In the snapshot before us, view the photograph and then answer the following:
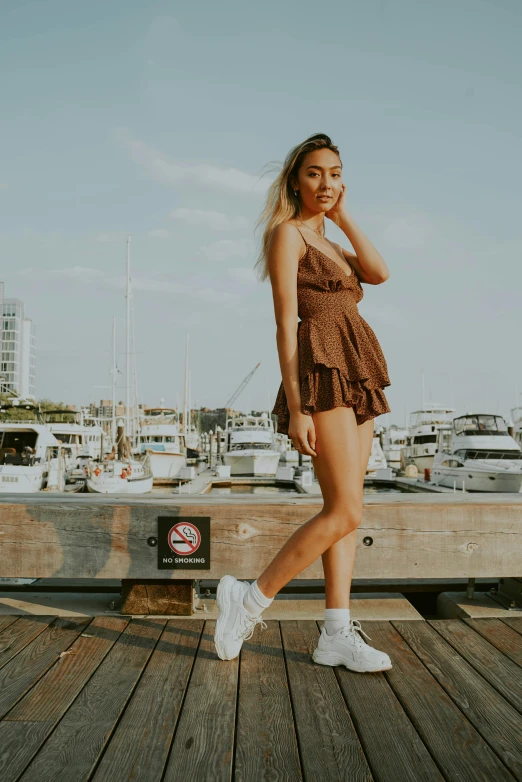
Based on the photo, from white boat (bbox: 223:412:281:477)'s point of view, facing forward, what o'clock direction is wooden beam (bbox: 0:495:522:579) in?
The wooden beam is roughly at 12 o'clock from the white boat.

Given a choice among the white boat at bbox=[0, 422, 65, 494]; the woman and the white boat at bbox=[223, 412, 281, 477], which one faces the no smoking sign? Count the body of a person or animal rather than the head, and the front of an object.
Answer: the white boat at bbox=[223, 412, 281, 477]

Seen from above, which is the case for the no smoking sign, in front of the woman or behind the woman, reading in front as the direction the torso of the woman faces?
behind

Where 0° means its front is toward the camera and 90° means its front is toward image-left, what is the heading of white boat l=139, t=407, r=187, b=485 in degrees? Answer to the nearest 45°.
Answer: approximately 0°

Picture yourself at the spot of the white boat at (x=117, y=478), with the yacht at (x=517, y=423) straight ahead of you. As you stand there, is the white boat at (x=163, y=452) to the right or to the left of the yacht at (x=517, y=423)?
left

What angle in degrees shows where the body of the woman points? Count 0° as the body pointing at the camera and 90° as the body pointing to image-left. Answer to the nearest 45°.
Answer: approximately 315°

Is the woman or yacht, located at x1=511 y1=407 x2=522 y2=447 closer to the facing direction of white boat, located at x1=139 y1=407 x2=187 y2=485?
the woman

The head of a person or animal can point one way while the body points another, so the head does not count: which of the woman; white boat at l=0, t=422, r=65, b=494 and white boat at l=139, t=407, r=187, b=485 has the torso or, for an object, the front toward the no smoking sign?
white boat at l=139, t=407, r=187, b=485
